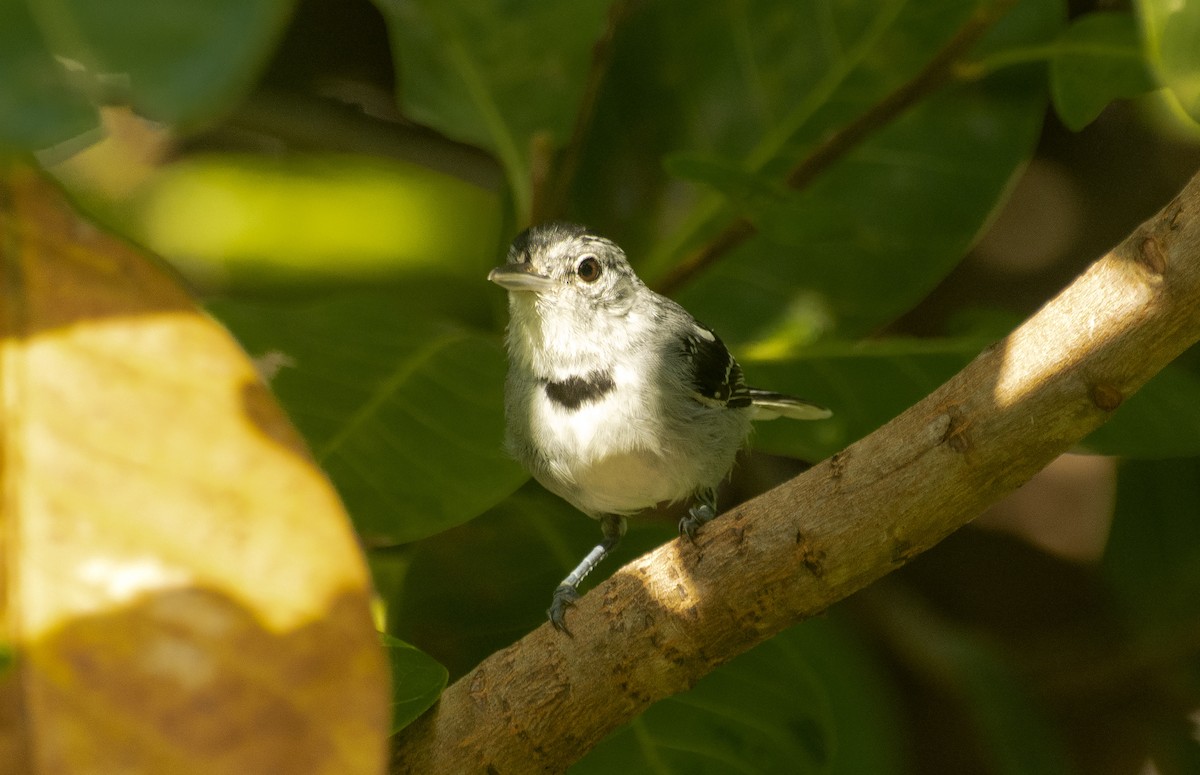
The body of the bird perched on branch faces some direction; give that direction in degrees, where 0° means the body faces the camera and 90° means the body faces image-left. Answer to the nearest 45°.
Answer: approximately 45°

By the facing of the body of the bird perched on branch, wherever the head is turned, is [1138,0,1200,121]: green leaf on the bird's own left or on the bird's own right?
on the bird's own left

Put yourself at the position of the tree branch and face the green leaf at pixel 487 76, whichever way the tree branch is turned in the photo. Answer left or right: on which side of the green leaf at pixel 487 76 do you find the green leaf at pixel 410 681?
left

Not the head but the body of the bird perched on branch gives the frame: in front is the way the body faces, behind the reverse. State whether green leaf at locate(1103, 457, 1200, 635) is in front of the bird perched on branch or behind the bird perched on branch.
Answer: behind
